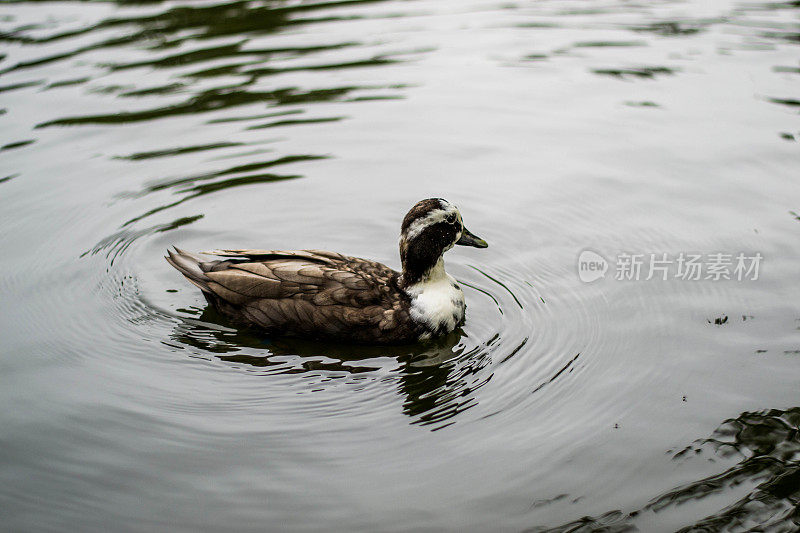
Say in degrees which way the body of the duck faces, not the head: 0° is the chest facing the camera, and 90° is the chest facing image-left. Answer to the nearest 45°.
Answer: approximately 270°
